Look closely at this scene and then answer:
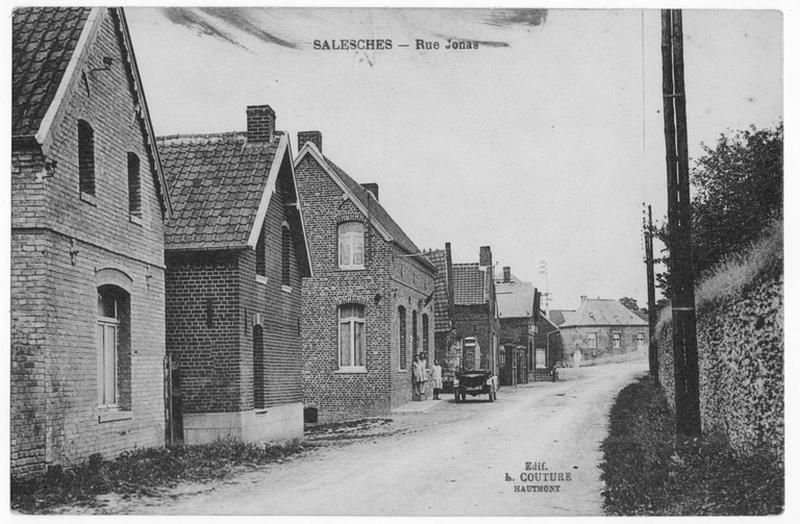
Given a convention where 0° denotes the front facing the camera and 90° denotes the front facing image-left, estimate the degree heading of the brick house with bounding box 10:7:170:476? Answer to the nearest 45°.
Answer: approximately 315°

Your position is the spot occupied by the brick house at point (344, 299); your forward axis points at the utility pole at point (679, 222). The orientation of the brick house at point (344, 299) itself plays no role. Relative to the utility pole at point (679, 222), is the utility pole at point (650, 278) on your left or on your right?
left

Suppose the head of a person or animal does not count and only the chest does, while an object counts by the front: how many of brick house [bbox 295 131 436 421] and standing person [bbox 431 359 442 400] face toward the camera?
1

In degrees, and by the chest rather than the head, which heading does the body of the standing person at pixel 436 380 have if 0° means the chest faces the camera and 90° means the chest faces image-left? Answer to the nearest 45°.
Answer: approximately 0°

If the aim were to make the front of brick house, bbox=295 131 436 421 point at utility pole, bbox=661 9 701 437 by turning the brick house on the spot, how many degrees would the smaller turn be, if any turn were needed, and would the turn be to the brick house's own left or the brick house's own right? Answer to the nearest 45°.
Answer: approximately 90° to the brick house's own right

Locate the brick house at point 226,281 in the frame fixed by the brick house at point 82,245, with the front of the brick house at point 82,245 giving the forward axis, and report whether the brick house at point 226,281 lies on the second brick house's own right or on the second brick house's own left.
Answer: on the second brick house's own left

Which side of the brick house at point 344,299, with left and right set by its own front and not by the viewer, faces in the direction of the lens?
right

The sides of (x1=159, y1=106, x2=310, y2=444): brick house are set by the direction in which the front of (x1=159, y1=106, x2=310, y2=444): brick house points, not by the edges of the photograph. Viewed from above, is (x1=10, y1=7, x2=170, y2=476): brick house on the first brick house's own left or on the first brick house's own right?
on the first brick house's own right
